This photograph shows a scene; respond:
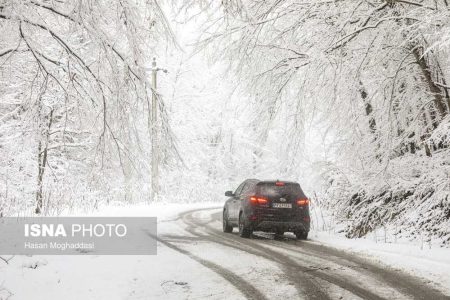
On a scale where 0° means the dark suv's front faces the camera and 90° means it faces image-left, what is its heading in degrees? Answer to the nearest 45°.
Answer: approximately 135°
